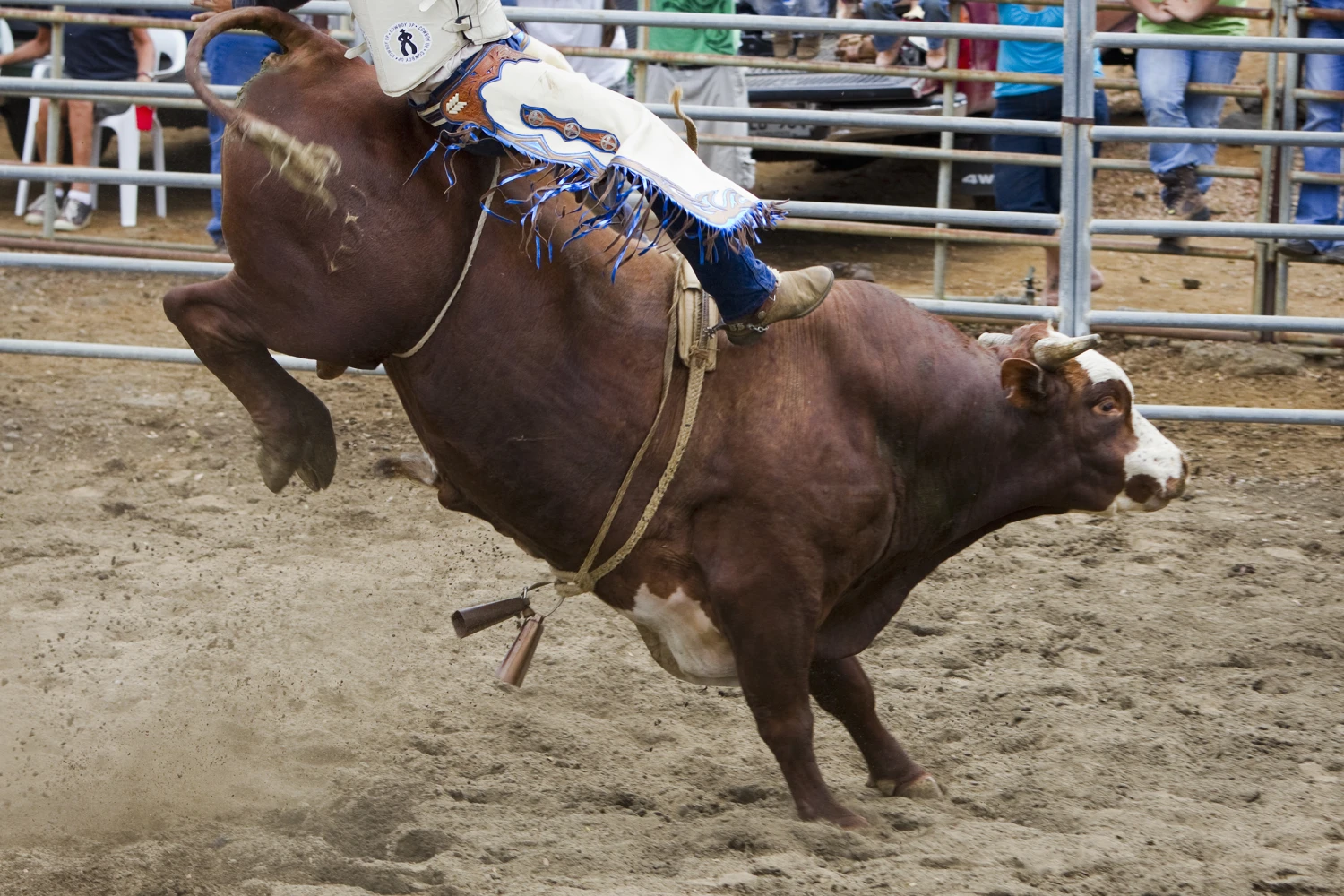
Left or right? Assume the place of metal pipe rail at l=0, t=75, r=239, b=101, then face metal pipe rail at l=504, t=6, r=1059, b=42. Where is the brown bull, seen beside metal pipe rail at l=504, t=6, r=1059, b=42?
right

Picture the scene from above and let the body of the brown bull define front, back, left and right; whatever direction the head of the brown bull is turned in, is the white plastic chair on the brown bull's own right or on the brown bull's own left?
on the brown bull's own left

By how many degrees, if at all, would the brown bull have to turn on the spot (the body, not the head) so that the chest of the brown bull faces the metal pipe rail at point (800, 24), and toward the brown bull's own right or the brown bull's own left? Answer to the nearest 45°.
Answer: approximately 90° to the brown bull's own left

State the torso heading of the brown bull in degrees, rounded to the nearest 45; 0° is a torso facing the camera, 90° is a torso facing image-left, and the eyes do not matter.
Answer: approximately 270°

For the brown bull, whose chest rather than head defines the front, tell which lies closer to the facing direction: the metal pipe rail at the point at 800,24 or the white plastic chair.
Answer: the metal pipe rail

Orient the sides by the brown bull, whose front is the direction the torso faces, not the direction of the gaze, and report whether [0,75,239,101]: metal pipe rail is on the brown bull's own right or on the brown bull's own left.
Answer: on the brown bull's own left

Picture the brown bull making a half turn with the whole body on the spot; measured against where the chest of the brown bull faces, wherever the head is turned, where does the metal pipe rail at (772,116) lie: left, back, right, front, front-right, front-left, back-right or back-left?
right
